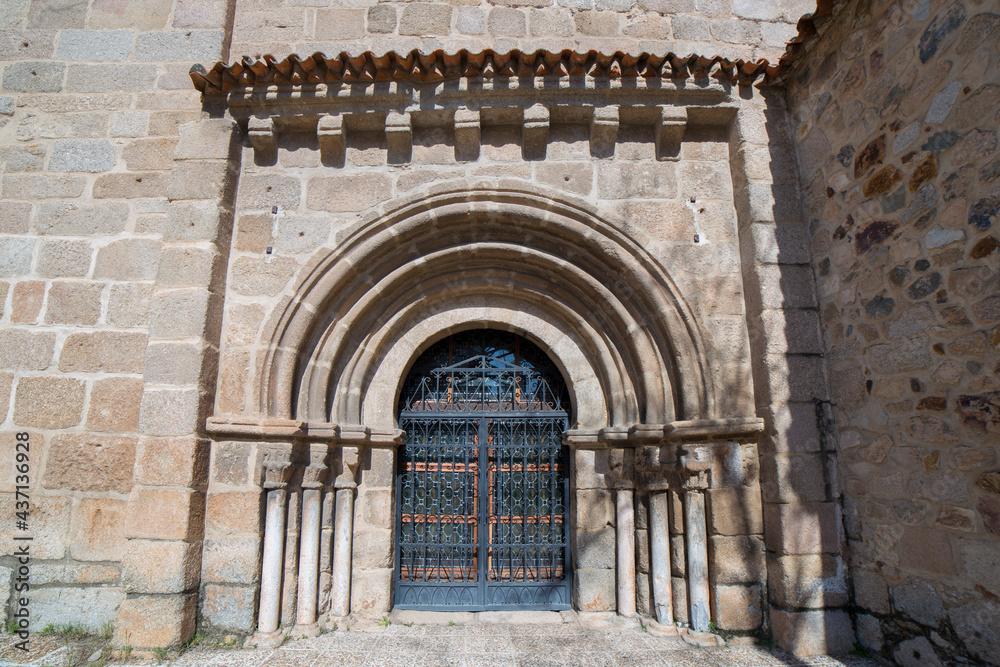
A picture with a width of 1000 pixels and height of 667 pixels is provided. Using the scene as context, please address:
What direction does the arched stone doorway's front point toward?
toward the camera

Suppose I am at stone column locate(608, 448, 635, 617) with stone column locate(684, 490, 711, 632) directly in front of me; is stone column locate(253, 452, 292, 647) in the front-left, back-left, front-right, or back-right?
back-right

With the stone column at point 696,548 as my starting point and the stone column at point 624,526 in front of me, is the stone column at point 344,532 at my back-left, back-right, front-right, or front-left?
front-left
